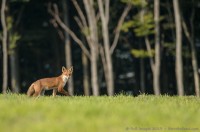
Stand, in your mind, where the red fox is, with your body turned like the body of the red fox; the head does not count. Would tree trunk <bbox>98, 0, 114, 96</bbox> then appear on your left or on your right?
on your left

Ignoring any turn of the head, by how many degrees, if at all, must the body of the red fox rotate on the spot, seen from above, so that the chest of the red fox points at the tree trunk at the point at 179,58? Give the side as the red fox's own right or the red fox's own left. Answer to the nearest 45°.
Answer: approximately 45° to the red fox's own left

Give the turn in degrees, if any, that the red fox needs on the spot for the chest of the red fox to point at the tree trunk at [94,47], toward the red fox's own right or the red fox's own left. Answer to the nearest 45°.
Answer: approximately 90° to the red fox's own left

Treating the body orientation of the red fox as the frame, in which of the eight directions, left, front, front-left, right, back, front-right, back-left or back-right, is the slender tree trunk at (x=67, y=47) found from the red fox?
left

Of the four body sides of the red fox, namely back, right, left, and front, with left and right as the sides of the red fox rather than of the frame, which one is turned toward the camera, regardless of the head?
right
